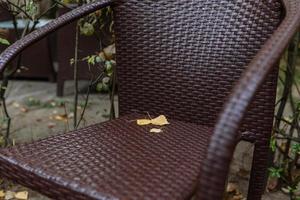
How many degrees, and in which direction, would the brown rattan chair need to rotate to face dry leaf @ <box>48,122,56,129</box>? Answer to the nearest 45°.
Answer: approximately 90° to its right

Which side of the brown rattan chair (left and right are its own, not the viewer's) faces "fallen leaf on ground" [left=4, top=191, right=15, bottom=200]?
right

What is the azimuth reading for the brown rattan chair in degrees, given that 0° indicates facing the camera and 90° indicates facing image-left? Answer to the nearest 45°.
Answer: approximately 45°

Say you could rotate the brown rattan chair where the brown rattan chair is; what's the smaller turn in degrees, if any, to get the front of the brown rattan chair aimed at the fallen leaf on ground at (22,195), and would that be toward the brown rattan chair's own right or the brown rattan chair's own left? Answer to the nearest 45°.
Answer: approximately 90° to the brown rattan chair's own right
